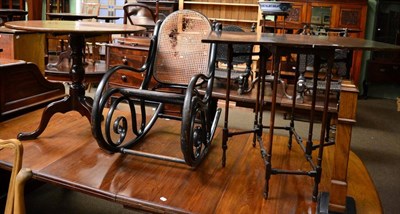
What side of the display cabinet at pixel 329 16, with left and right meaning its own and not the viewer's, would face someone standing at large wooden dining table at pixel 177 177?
front

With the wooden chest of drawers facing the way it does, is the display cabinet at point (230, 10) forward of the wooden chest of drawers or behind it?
behind

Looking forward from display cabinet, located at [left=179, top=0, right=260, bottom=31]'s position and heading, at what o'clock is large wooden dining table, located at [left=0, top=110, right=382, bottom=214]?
The large wooden dining table is roughly at 12 o'clock from the display cabinet.

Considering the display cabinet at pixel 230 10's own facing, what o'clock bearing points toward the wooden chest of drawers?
The wooden chest of drawers is roughly at 1 o'clock from the display cabinet.

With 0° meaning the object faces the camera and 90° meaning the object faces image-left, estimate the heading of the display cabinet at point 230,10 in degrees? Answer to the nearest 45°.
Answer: approximately 0°

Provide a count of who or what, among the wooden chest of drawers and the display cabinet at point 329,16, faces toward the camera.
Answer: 2

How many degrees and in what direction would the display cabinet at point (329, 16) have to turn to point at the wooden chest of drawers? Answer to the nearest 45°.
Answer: approximately 45° to its right

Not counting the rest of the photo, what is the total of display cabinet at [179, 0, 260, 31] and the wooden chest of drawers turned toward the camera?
2

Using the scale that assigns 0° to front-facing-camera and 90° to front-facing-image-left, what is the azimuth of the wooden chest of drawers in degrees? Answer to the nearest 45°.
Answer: approximately 0°

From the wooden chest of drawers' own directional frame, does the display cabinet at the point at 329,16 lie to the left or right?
on its left
